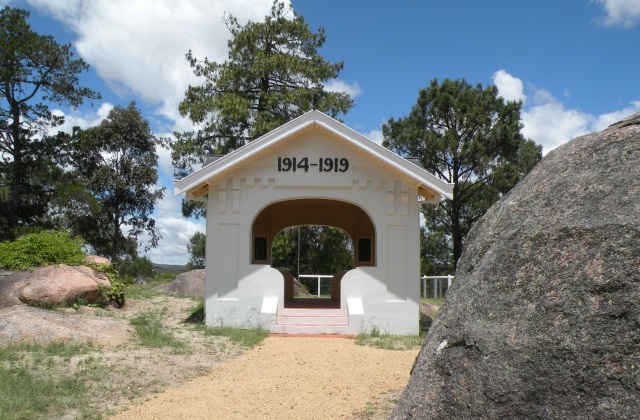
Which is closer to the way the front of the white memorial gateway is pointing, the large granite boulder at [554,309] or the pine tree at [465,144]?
the large granite boulder

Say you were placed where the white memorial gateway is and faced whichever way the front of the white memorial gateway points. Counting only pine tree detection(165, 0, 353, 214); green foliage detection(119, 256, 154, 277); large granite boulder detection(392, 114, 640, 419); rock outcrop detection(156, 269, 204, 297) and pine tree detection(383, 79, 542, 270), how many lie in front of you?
1

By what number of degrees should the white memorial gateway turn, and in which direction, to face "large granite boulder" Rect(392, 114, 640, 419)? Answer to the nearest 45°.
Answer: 0° — it already faces it

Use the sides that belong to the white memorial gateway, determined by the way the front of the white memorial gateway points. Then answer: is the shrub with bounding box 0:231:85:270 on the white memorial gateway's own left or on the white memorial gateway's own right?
on the white memorial gateway's own right

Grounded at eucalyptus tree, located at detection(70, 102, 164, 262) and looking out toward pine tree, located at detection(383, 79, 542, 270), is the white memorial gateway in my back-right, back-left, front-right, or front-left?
front-right

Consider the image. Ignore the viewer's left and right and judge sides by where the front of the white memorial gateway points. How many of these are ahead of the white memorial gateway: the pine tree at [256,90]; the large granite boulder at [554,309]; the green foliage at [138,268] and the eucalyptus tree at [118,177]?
1

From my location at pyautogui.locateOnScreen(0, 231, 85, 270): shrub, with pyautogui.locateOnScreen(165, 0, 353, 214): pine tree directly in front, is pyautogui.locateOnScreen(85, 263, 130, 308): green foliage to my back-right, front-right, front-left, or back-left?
front-right

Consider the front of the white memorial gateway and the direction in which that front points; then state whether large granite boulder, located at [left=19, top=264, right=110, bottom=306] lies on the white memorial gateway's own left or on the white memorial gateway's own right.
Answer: on the white memorial gateway's own right

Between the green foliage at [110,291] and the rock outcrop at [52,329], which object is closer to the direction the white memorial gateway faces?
the rock outcrop

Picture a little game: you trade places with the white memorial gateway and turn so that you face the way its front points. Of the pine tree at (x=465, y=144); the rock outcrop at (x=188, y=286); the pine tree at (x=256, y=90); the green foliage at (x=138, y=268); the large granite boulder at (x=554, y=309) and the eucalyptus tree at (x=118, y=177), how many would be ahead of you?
1

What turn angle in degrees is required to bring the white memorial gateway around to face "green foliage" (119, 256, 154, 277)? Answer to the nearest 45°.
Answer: approximately 135° to its right

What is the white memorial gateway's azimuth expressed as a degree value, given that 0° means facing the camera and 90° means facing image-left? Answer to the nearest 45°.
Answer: approximately 0°

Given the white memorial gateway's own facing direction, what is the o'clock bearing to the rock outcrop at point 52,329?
The rock outcrop is roughly at 2 o'clock from the white memorial gateway.

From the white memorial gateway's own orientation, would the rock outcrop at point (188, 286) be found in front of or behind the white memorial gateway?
behind

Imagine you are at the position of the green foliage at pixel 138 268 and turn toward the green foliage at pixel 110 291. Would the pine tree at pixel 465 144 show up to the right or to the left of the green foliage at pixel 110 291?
left

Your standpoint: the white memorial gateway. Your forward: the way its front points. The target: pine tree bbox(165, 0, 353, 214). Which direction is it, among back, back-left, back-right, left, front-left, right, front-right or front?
back

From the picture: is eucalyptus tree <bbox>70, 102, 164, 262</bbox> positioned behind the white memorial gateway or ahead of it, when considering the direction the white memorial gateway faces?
behind

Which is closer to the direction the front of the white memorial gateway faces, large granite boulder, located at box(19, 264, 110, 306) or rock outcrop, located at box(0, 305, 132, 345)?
the rock outcrop
